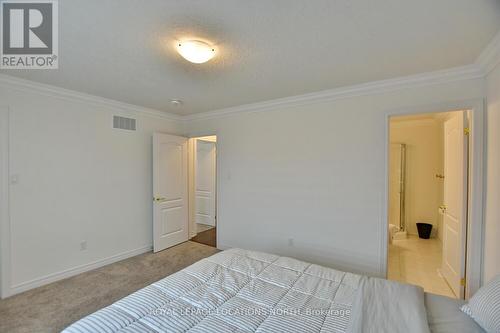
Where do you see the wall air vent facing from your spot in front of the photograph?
facing the viewer and to the right of the viewer

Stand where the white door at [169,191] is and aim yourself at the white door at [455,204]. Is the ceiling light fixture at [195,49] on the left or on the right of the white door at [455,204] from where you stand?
right

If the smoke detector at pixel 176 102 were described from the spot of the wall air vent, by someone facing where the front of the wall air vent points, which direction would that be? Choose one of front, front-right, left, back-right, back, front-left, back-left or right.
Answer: front

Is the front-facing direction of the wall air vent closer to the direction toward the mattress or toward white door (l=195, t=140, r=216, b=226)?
the mattress

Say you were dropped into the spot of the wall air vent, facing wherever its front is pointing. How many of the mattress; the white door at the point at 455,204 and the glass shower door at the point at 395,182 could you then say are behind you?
0

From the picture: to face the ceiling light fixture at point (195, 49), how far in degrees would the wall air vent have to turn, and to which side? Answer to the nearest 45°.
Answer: approximately 45° to its right

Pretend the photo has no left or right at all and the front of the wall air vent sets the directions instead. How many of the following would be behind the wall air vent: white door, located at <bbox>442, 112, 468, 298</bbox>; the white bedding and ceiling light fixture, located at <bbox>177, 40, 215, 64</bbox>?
0

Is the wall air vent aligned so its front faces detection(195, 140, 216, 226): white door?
no

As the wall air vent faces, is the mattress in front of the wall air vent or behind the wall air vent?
in front

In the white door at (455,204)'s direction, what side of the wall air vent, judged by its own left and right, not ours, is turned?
front

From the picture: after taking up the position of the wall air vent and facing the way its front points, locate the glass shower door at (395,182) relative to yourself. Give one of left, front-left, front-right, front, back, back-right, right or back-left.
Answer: front-left
